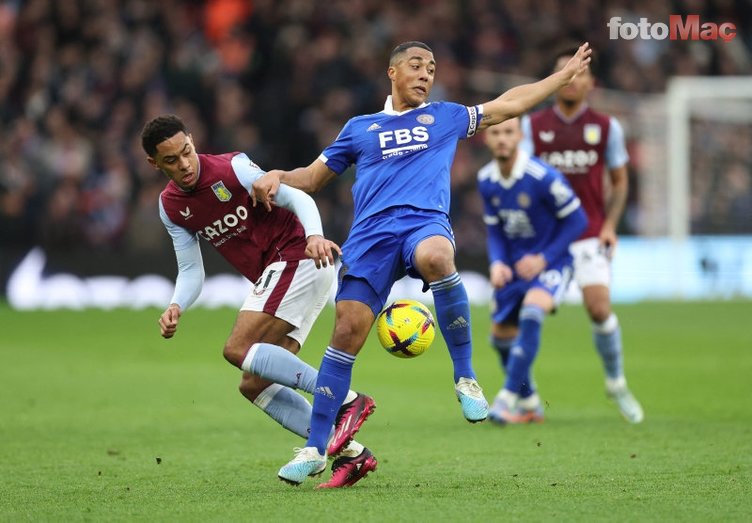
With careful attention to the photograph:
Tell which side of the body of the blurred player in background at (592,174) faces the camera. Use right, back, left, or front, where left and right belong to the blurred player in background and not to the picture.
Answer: front

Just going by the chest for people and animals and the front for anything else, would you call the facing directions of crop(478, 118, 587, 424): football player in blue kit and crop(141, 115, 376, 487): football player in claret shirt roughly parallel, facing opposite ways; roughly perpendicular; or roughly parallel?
roughly parallel

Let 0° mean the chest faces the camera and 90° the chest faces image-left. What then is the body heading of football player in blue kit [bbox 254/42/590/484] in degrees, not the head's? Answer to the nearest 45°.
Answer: approximately 0°

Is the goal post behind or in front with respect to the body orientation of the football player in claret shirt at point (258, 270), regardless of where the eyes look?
behind

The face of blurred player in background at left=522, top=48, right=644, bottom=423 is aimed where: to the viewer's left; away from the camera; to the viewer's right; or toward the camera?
toward the camera

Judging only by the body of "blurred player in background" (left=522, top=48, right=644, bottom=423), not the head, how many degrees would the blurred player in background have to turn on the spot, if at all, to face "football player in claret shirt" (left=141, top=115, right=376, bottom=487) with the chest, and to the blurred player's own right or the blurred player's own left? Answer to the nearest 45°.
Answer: approximately 45° to the blurred player's own right

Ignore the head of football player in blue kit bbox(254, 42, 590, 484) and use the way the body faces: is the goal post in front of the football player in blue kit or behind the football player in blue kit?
behind

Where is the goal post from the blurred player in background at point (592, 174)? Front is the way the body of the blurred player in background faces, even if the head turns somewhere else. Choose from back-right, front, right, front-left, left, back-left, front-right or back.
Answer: back

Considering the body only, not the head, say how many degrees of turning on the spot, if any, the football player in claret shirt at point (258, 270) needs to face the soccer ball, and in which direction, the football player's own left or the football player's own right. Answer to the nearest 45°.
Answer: approximately 90° to the football player's own left

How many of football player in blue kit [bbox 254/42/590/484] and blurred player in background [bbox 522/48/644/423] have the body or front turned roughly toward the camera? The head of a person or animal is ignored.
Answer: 2
